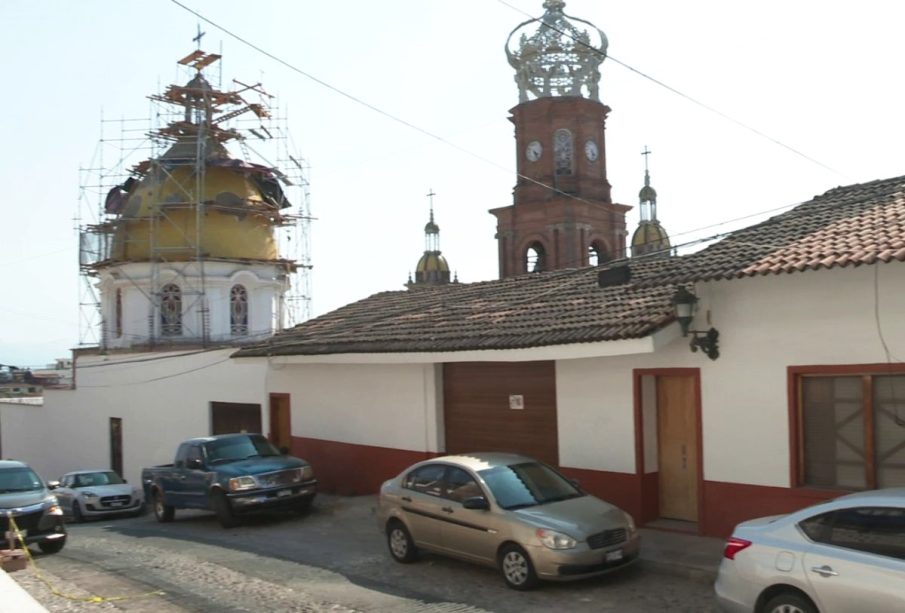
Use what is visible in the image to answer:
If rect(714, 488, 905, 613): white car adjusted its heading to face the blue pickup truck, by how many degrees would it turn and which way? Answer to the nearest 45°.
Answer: approximately 135° to its left

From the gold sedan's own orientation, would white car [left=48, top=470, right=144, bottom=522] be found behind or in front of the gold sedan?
behind

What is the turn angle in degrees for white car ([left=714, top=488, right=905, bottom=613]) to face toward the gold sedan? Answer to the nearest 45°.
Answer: approximately 135° to its left

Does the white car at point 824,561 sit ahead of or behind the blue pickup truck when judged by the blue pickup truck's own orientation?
ahead

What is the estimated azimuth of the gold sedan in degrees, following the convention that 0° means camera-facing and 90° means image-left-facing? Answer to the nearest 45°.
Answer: approximately 315°

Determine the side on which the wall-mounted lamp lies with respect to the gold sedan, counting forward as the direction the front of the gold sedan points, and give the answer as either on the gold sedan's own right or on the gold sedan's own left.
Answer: on the gold sedan's own left

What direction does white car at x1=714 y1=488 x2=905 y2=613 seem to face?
to the viewer's right

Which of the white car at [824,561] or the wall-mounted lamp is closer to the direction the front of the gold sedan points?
the white car

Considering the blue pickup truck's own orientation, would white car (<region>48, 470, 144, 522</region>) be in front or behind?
behind
